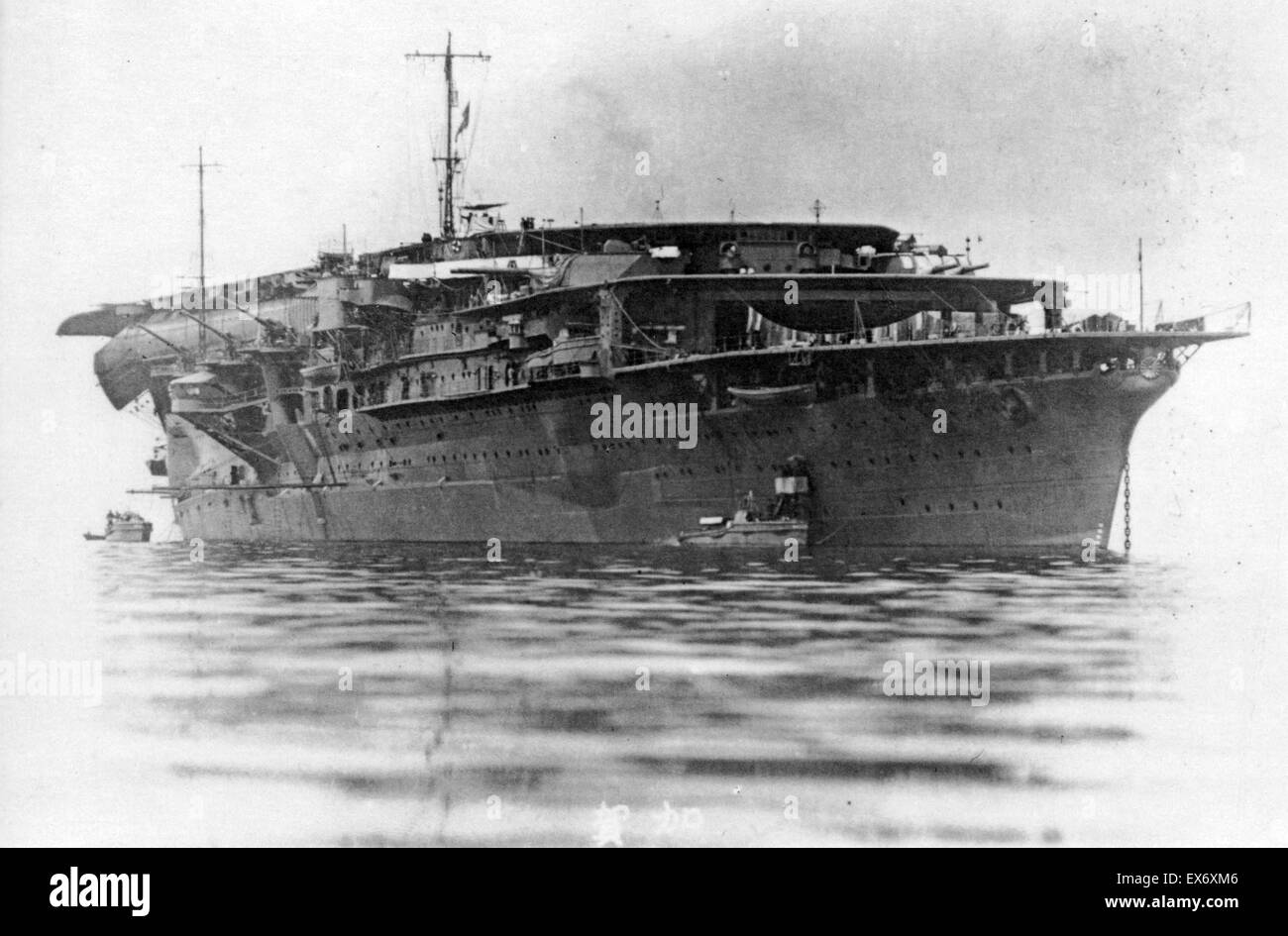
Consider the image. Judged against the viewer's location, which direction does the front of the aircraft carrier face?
facing the viewer and to the right of the viewer

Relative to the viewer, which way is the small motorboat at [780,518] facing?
to the viewer's left
